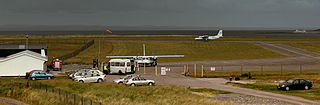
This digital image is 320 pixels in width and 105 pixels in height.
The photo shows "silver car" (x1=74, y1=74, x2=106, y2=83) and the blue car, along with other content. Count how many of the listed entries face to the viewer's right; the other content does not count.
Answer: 1

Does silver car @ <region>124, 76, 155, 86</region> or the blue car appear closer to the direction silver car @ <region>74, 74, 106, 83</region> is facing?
the blue car

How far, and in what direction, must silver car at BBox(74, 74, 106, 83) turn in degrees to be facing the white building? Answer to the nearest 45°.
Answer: approximately 45° to its right

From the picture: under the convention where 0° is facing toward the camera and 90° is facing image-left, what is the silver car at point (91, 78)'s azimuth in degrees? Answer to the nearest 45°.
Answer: approximately 90°

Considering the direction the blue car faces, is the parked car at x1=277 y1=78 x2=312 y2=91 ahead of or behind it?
ahead

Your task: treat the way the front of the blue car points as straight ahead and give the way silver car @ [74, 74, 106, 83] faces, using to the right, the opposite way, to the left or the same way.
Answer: the opposite way

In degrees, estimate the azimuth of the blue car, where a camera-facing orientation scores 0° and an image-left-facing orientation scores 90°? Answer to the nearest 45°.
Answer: approximately 270°

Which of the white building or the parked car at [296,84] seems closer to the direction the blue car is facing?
the parked car

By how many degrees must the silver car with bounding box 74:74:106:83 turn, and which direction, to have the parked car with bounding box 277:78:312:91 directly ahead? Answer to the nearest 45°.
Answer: approximately 180°

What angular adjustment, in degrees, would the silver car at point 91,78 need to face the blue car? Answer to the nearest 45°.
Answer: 0° — it already faces it

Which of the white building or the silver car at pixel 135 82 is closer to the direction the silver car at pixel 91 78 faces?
the white building
